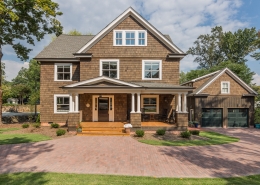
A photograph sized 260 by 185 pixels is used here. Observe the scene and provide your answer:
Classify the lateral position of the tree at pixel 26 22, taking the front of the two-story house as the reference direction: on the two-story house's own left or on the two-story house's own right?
on the two-story house's own right

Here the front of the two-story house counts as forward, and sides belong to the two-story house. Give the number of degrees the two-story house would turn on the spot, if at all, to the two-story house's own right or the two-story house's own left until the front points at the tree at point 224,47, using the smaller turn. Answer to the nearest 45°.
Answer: approximately 135° to the two-story house's own left

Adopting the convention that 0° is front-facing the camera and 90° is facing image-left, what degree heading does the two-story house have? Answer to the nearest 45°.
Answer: approximately 0°
